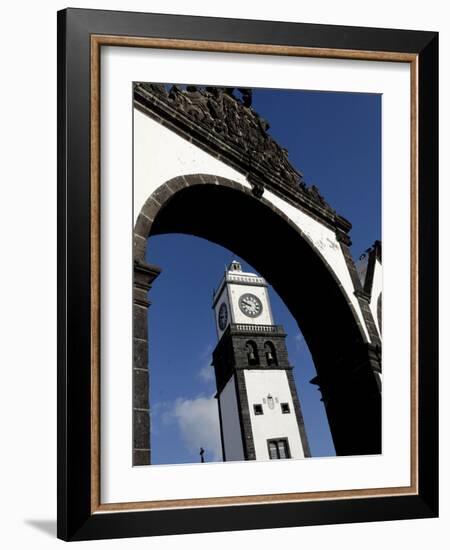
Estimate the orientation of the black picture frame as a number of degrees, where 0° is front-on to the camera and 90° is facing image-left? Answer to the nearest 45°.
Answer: approximately 315°
